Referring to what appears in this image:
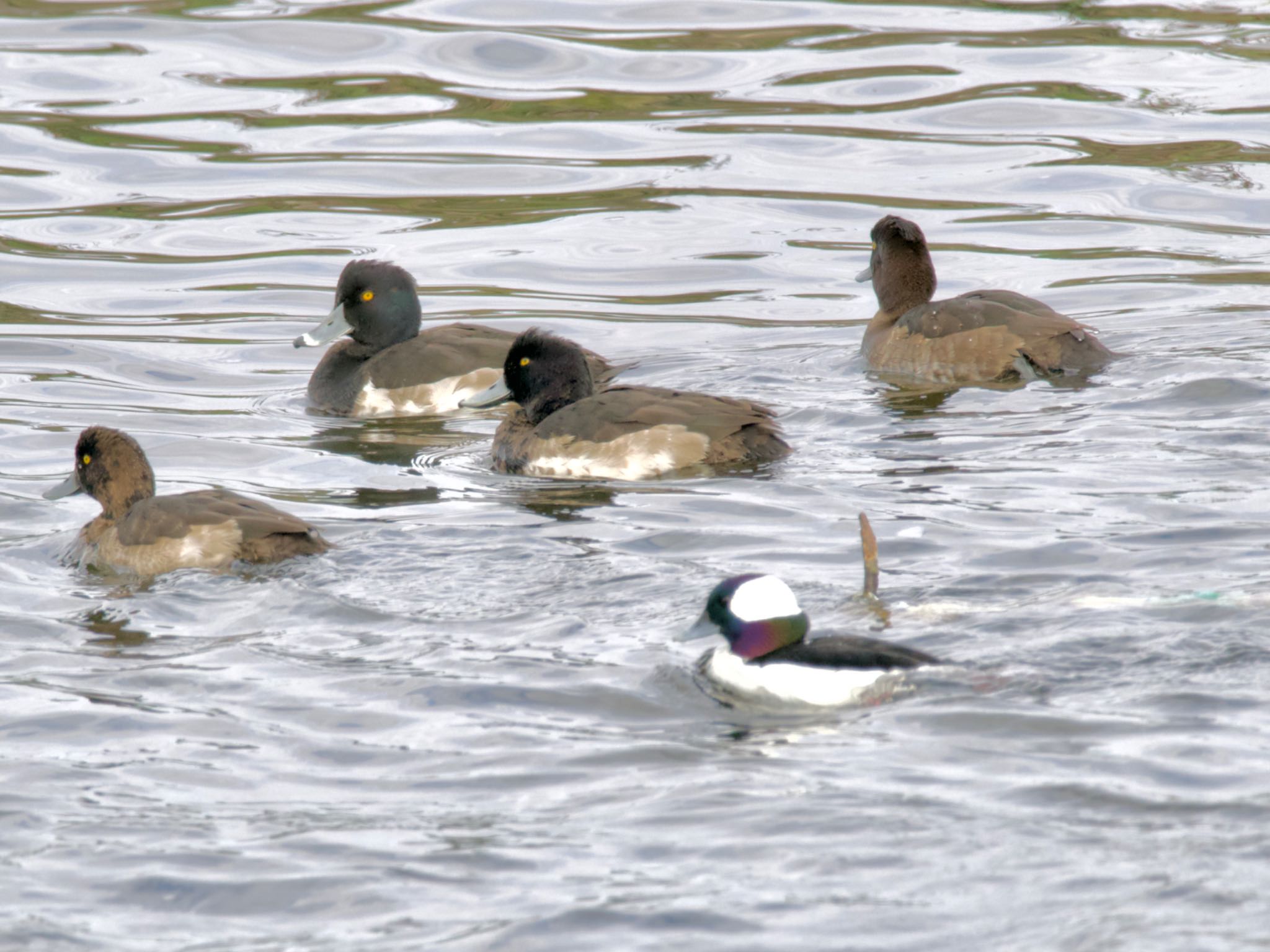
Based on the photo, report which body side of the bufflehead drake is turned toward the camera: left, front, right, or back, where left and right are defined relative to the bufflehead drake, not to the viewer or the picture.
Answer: left

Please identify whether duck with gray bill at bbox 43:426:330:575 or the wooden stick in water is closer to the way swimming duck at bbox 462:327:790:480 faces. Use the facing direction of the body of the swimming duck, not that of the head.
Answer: the duck with gray bill

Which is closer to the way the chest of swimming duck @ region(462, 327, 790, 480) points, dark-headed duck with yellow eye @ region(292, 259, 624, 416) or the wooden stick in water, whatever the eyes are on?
the dark-headed duck with yellow eye

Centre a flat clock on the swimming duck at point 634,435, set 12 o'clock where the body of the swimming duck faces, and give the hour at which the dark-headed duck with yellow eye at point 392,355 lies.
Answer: The dark-headed duck with yellow eye is roughly at 2 o'clock from the swimming duck.

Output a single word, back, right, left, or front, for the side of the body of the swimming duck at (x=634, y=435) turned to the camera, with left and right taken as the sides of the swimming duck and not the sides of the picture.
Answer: left

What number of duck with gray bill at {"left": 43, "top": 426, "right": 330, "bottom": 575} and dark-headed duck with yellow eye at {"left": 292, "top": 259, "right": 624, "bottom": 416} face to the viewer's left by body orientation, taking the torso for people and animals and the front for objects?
2

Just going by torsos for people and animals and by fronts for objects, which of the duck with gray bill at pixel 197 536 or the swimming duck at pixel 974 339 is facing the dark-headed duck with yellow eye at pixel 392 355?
the swimming duck

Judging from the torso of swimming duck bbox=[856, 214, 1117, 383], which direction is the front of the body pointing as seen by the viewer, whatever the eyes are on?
to the viewer's left

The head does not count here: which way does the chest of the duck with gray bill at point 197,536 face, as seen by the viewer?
to the viewer's left

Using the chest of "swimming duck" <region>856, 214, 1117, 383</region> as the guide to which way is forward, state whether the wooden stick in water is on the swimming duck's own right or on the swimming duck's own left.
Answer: on the swimming duck's own left

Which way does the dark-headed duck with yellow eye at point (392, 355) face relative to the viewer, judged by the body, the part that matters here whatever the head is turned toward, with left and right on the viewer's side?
facing to the left of the viewer

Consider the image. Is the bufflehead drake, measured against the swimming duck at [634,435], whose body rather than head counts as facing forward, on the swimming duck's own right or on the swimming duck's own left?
on the swimming duck's own left

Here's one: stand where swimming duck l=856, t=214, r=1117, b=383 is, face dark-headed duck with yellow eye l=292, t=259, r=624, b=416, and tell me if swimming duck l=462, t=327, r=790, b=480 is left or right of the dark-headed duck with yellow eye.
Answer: left

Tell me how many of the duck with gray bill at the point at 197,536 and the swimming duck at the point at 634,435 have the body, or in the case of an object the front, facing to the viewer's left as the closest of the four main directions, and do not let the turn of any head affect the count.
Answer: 2
